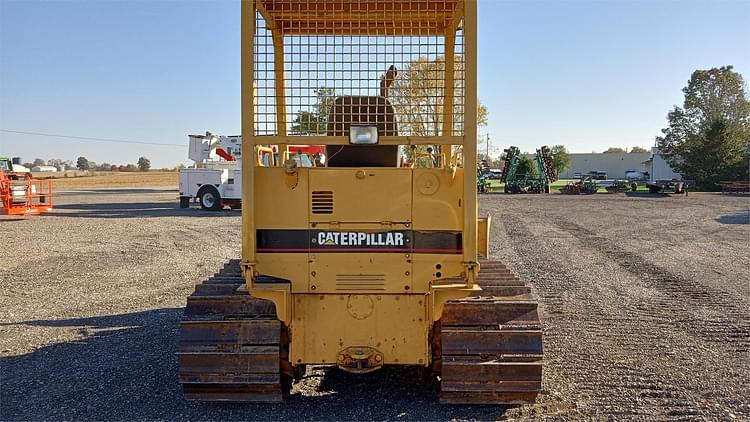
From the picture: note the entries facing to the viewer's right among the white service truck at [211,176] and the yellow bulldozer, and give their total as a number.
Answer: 1

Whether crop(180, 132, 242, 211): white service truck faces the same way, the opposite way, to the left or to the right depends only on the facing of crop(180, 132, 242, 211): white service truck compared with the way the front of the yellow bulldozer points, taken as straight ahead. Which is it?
to the right

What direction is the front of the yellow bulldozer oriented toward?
away from the camera

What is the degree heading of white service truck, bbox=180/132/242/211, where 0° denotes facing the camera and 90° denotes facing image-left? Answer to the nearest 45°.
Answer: approximately 270°

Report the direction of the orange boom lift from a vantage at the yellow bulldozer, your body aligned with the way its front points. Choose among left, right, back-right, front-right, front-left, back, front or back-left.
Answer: front-left

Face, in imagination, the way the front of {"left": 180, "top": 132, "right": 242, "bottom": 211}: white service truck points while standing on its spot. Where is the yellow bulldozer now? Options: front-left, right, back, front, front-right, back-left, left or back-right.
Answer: right

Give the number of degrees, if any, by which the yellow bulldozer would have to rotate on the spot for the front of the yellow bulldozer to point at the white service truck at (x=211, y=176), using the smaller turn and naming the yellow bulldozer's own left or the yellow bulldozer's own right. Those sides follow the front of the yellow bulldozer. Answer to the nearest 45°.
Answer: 0° — it already faces it

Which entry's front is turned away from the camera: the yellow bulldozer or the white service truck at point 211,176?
the yellow bulldozer
